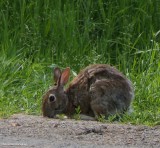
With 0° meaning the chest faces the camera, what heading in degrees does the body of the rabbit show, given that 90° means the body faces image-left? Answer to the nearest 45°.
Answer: approximately 90°
